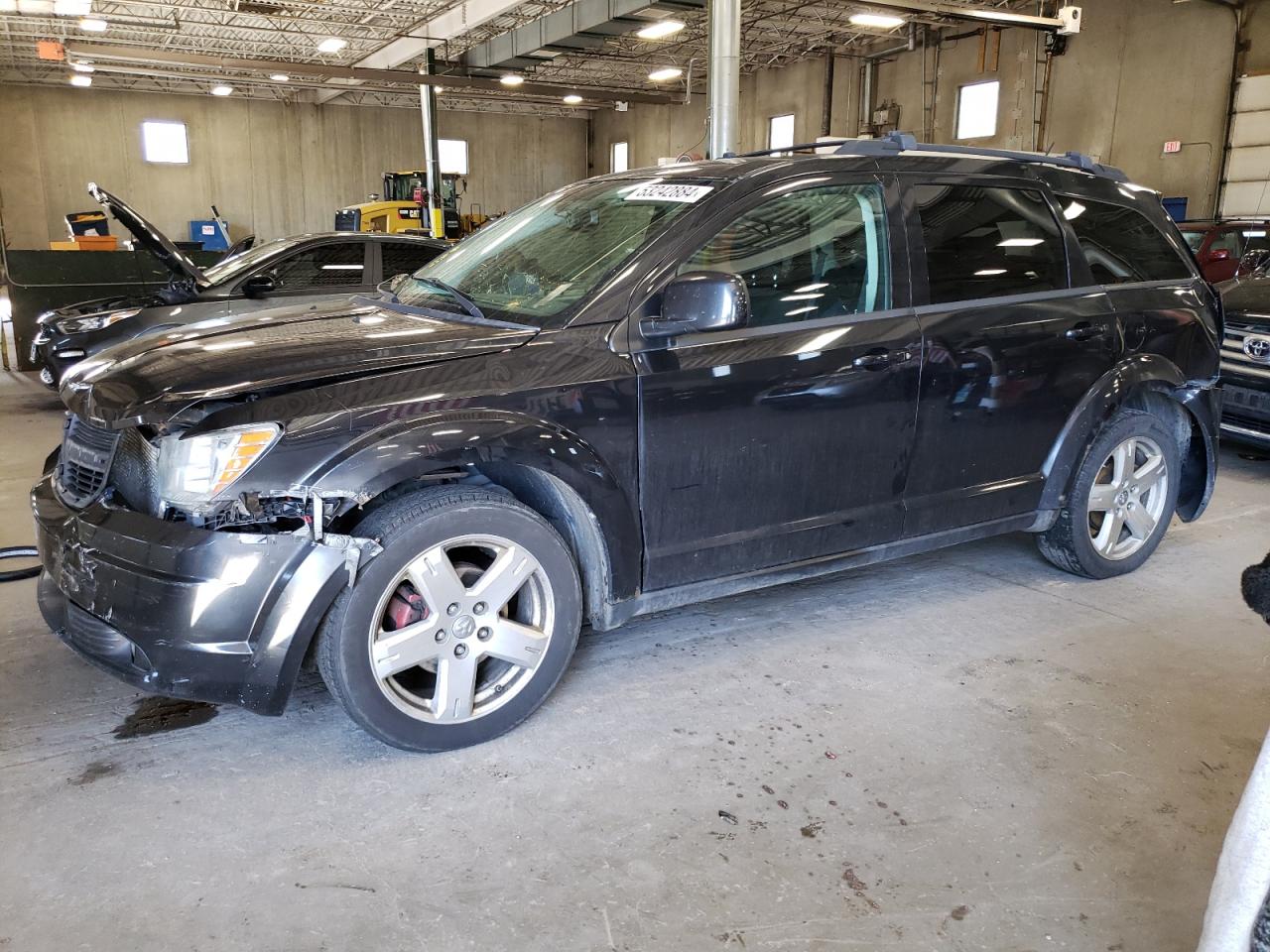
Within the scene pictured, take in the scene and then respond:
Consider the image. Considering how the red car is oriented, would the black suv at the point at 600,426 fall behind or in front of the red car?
in front

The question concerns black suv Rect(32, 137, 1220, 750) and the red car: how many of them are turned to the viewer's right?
0

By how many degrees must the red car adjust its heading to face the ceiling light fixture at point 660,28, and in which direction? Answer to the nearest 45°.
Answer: approximately 45° to its right

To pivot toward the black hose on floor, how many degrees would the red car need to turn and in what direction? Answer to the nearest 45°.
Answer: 0° — it already faces it

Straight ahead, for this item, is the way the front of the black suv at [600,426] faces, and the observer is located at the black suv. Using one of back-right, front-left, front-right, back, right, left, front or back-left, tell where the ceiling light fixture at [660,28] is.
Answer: back-right

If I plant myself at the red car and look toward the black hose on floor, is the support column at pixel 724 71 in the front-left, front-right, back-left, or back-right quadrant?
front-right

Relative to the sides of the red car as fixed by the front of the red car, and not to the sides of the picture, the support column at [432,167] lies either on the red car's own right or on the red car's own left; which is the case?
on the red car's own right

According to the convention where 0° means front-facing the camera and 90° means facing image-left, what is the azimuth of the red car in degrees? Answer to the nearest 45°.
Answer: approximately 45°

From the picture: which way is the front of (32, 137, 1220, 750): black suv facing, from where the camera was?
facing the viewer and to the left of the viewer

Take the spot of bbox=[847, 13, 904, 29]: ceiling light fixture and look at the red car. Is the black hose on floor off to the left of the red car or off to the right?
right

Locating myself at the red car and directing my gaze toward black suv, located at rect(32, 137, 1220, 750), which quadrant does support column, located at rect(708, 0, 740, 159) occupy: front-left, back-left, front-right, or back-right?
front-right

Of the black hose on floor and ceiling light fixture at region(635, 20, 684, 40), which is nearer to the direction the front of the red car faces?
the black hose on floor

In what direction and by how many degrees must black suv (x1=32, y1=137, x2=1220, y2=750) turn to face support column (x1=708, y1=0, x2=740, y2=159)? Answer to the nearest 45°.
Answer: approximately 135° to its right

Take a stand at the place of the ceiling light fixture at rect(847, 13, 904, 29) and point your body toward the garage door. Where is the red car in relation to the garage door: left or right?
right
